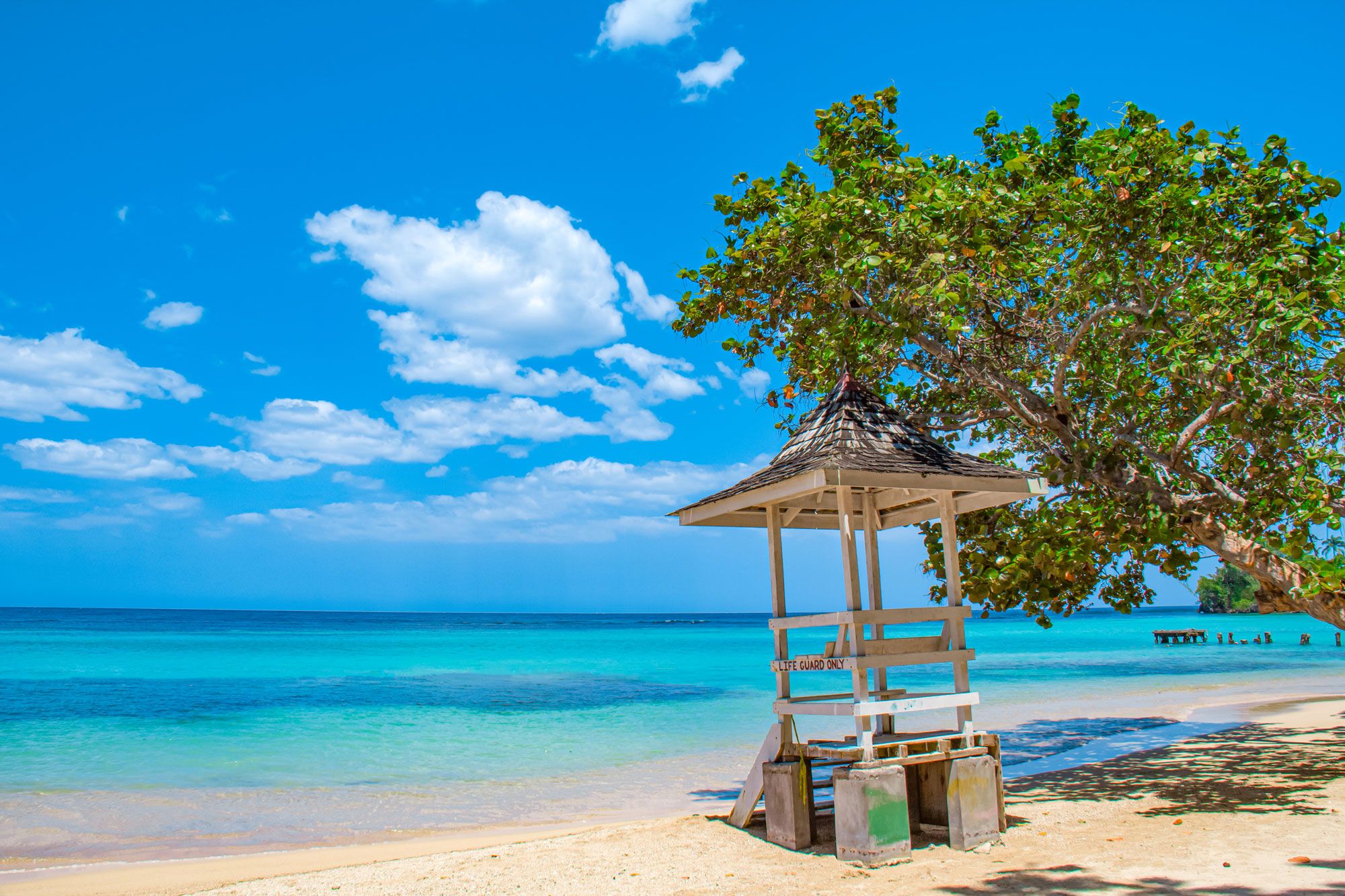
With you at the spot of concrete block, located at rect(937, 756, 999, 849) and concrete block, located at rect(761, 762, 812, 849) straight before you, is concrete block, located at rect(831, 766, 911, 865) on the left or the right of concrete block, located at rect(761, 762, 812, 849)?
left

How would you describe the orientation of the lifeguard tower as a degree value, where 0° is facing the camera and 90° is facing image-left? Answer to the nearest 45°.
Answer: approximately 135°
